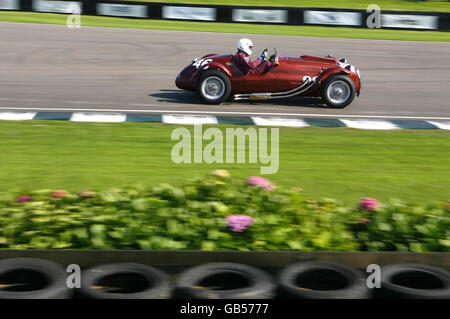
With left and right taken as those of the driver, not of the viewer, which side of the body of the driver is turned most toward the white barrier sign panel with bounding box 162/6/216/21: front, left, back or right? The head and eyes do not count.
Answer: left

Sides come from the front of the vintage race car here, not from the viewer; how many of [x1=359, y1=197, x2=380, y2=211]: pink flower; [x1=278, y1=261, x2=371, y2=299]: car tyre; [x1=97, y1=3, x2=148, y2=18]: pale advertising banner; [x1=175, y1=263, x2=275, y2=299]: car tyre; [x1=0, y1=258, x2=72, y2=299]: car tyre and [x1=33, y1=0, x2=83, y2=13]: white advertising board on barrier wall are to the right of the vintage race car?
4

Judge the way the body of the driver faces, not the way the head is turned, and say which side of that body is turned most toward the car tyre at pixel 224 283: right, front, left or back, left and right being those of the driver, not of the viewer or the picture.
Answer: right

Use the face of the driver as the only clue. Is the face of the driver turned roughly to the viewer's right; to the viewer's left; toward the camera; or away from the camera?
to the viewer's right

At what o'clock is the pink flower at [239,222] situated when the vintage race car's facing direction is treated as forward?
The pink flower is roughly at 3 o'clock from the vintage race car.

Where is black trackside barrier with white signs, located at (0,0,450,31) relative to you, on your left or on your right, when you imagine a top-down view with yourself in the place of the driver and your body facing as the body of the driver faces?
on your left

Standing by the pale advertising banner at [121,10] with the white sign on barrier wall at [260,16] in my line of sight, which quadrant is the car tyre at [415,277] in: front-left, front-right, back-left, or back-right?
front-right

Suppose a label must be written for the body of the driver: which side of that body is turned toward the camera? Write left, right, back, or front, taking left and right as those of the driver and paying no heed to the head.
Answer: right

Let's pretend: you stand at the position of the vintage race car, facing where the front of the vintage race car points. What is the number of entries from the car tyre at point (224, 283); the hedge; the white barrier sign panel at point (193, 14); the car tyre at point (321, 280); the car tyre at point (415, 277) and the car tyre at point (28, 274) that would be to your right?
5

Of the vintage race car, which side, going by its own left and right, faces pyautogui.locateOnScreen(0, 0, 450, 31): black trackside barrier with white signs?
left

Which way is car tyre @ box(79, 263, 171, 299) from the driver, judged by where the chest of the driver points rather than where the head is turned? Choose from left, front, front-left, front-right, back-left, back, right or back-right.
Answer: right

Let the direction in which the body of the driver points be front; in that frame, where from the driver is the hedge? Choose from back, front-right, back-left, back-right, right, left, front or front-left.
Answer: right

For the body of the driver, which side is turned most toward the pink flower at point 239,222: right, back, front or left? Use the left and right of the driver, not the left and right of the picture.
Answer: right

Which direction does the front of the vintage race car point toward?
to the viewer's right

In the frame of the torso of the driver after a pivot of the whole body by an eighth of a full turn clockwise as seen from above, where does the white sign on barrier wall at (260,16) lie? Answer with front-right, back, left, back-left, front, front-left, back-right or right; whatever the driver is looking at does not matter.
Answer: back-left

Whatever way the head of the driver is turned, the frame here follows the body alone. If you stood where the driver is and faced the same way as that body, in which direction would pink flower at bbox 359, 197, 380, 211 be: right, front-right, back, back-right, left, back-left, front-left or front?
right

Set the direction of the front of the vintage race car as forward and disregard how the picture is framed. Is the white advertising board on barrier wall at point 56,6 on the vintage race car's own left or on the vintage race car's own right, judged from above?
on the vintage race car's own left

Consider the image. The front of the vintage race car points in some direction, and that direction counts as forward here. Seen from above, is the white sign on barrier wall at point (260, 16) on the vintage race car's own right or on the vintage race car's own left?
on the vintage race car's own left
